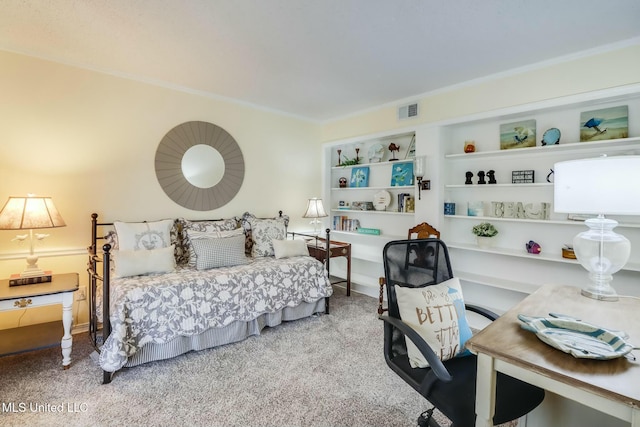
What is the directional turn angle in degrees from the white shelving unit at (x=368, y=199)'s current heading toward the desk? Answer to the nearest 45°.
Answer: approximately 45° to its left

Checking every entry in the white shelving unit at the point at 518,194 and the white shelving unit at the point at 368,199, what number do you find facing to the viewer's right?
0

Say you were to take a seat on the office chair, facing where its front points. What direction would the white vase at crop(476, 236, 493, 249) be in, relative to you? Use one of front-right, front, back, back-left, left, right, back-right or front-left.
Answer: back-left

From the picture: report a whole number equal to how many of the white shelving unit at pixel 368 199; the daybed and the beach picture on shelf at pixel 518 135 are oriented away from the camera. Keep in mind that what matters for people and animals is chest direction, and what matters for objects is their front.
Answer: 0

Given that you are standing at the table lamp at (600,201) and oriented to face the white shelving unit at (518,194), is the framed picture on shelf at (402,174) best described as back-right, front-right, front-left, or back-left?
front-left

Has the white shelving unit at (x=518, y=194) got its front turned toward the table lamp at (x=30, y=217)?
yes

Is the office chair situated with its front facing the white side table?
no

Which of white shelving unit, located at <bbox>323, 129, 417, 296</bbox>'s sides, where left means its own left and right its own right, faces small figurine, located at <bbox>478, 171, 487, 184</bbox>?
left

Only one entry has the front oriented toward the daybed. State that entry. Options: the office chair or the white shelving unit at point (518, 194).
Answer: the white shelving unit

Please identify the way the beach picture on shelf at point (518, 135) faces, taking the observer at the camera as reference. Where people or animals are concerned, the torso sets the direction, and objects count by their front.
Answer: facing the viewer

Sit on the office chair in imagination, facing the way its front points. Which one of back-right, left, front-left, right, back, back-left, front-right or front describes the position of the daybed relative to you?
back-right

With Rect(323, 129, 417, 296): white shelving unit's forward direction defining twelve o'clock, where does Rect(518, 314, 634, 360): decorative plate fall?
The decorative plate is roughly at 10 o'clock from the white shelving unit.
